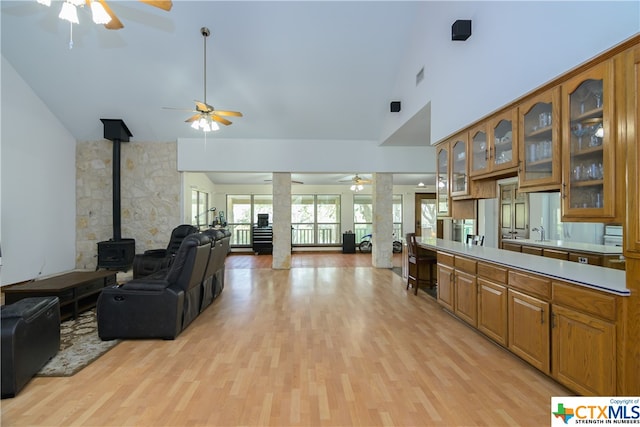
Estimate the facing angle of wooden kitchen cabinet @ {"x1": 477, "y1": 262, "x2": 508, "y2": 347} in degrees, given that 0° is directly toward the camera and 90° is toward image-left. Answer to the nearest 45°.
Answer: approximately 45°

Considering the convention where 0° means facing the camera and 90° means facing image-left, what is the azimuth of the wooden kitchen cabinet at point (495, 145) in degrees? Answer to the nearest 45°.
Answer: approximately 45°

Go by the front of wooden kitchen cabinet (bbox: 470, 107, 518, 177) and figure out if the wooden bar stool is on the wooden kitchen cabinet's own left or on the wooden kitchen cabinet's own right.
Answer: on the wooden kitchen cabinet's own right

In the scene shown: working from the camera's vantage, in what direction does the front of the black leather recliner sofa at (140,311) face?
facing to the left of the viewer
